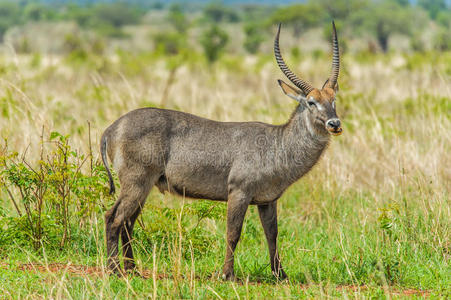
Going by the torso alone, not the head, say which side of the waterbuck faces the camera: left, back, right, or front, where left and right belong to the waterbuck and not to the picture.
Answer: right

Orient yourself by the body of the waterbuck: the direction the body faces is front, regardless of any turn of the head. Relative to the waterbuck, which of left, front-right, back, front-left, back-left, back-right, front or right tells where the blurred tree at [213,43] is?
left

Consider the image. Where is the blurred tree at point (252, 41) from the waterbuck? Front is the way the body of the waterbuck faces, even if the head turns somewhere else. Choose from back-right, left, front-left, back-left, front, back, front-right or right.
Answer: left

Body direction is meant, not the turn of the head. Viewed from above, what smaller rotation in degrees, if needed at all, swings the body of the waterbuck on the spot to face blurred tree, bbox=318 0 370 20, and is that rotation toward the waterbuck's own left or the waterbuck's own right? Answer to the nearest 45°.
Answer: approximately 90° to the waterbuck's own left
